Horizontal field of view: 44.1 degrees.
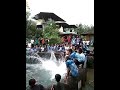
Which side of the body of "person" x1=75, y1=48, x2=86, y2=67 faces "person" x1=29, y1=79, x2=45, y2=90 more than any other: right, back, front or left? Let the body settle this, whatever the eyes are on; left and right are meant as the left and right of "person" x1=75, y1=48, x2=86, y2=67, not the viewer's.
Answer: front

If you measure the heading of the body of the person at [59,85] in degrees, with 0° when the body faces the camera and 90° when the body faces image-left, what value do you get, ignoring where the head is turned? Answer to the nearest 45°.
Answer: approximately 180°
